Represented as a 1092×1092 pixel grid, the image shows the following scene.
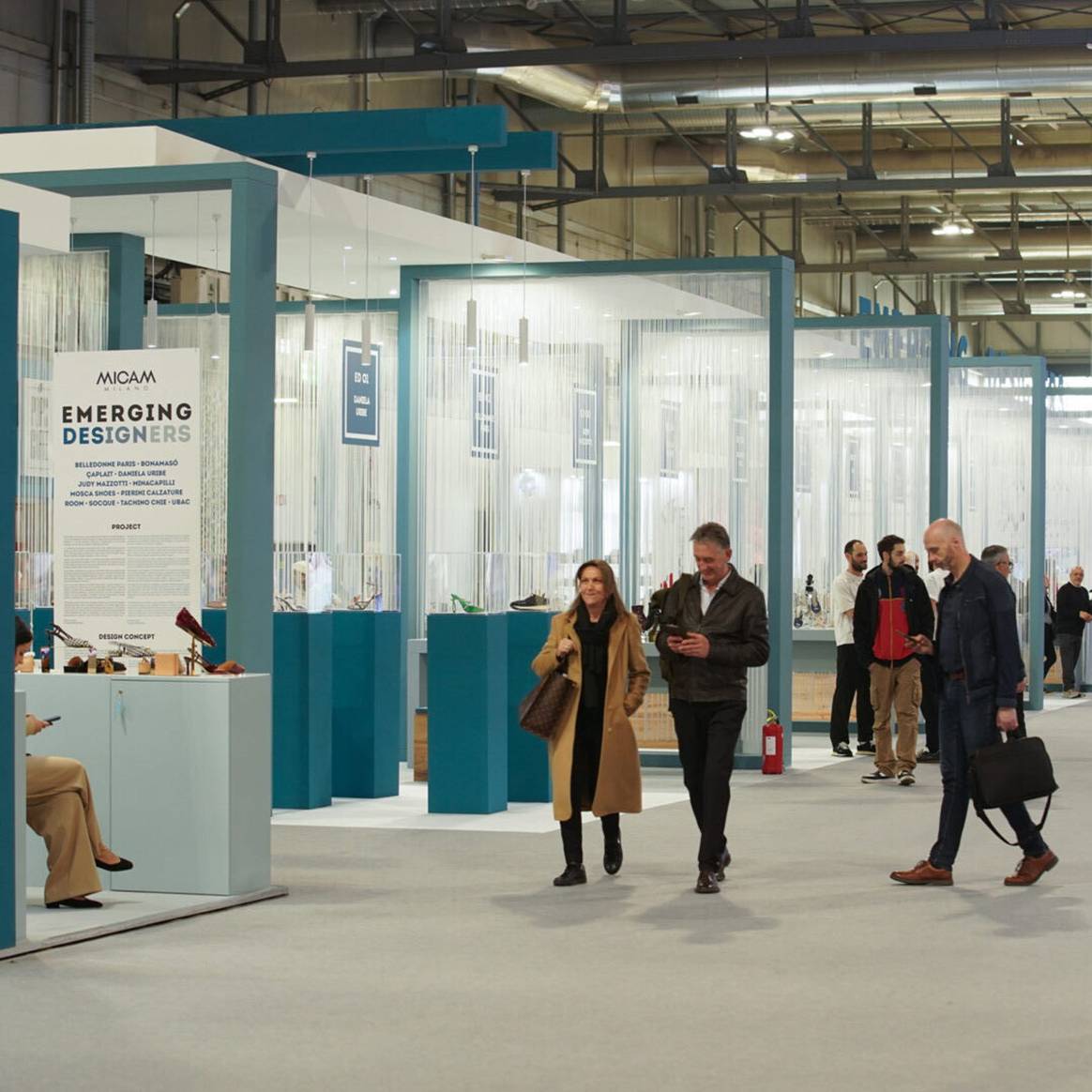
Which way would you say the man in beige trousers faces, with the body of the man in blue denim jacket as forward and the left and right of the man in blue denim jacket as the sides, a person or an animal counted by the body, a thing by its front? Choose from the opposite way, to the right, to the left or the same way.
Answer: to the left

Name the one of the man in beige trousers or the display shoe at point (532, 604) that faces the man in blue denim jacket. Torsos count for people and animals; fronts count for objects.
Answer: the man in beige trousers

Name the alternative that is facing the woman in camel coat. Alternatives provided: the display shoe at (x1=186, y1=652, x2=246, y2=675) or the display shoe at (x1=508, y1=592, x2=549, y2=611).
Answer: the display shoe at (x1=186, y1=652, x2=246, y2=675)

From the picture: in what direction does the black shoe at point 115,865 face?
to the viewer's right

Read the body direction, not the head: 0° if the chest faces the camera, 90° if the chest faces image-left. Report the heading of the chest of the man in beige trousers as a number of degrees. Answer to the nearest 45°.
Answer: approximately 0°

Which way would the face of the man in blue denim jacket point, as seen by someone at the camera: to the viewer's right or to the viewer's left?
to the viewer's left

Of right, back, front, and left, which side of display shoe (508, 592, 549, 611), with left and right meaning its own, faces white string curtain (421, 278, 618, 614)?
right

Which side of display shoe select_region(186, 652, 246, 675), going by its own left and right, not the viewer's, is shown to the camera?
right

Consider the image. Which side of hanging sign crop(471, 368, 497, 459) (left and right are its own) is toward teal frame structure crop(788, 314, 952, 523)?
left

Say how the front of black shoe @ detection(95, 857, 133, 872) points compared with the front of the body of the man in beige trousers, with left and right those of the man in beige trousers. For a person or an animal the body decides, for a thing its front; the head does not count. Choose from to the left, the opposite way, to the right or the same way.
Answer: to the left
